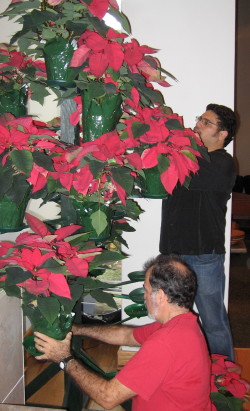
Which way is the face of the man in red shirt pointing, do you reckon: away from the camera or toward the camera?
away from the camera

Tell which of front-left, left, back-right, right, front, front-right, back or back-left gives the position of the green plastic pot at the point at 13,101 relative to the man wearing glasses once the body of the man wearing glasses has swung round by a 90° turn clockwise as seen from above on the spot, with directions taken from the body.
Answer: back-left

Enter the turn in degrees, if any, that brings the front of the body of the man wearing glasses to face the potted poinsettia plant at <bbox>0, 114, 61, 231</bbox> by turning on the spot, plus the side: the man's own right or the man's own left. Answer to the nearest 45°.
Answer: approximately 45° to the man's own left

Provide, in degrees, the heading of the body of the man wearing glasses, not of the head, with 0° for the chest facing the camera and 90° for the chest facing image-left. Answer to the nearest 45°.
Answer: approximately 90°

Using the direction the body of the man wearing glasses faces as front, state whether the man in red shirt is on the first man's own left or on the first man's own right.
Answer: on the first man's own left
